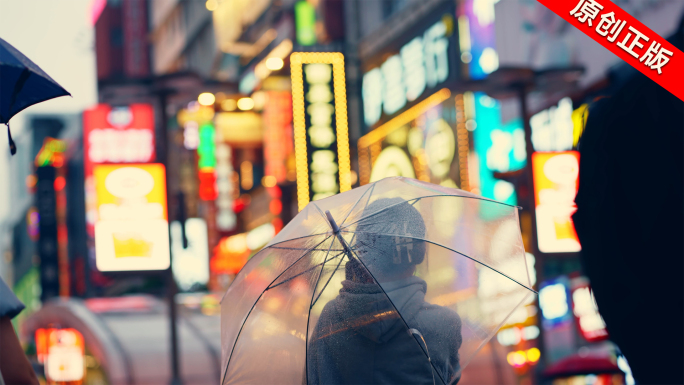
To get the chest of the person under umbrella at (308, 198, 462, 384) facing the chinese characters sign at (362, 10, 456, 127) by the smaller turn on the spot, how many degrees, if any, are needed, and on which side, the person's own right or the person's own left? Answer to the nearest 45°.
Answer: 0° — they already face it

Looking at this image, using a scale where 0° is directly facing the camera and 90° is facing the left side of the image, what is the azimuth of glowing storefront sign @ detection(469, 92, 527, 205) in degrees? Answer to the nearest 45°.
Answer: approximately 0°

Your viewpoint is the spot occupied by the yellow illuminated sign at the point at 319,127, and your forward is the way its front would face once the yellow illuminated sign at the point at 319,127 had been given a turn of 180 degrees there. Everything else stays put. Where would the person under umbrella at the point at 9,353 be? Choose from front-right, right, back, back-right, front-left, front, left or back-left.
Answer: back

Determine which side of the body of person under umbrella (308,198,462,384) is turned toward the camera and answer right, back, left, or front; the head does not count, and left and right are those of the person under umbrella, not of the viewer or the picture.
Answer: back

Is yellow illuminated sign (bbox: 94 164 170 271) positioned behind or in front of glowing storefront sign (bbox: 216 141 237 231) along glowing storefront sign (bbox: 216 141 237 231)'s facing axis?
in front

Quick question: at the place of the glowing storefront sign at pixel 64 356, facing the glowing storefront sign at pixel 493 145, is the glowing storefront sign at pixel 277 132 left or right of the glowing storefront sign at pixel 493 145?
left

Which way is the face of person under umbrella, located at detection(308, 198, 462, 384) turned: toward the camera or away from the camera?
away from the camera

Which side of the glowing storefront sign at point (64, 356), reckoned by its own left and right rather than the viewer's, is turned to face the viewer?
front

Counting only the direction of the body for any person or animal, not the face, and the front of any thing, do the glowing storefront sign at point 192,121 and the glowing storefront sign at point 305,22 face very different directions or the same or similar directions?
same or similar directions

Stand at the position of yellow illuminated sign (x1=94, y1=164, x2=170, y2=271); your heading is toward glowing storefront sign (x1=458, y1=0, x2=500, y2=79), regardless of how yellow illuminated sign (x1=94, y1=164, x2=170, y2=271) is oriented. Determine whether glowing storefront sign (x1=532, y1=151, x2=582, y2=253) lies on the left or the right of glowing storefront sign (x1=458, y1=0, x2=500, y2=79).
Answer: right

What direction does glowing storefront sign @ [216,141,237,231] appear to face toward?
toward the camera

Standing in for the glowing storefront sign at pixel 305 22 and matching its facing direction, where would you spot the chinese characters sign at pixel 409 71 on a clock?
The chinese characters sign is roughly at 11 o'clock from the glowing storefront sign.

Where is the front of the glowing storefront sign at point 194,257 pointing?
toward the camera

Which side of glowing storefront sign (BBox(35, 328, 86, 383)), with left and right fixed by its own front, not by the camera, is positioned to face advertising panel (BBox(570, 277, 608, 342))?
left
